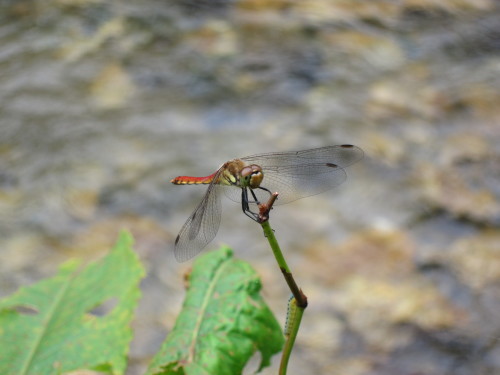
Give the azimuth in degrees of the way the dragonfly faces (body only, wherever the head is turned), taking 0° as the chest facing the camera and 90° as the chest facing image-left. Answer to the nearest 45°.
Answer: approximately 315°
